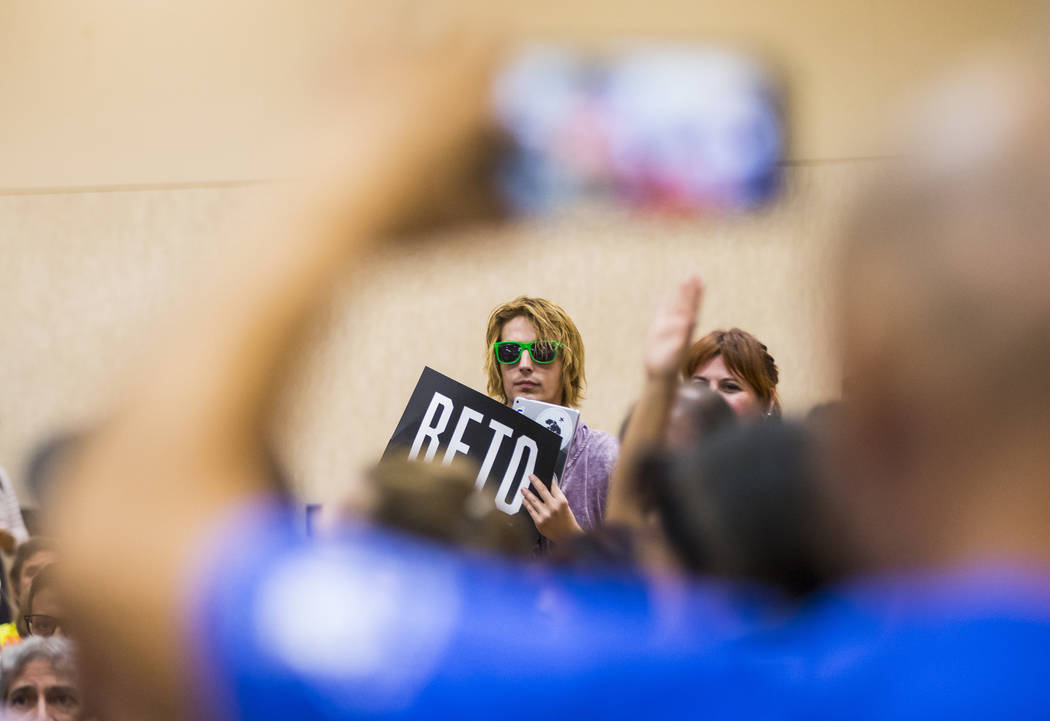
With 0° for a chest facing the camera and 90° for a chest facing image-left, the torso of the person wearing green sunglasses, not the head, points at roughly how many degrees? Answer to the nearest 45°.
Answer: approximately 45°

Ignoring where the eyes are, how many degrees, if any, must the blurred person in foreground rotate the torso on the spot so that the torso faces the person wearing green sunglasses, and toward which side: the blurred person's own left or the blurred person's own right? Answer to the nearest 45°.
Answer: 0° — they already face them

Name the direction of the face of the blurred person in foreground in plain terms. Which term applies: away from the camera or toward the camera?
away from the camera

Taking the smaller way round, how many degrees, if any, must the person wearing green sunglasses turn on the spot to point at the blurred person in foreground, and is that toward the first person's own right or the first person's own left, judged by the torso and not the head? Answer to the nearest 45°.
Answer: approximately 45° to the first person's own left

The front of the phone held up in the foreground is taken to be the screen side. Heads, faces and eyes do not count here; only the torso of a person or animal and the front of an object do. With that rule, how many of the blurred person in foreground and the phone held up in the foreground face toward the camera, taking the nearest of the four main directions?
1

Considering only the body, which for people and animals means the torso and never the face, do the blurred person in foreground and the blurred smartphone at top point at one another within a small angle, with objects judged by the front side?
yes

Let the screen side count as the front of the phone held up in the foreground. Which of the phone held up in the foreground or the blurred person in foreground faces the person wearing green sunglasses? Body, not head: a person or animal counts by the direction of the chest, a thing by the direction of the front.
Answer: the blurred person in foreground

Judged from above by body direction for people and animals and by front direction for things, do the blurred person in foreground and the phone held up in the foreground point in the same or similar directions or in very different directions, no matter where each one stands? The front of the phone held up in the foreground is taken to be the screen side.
very different directions

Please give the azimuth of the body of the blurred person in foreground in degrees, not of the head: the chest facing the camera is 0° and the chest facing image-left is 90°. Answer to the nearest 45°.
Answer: approximately 180°
